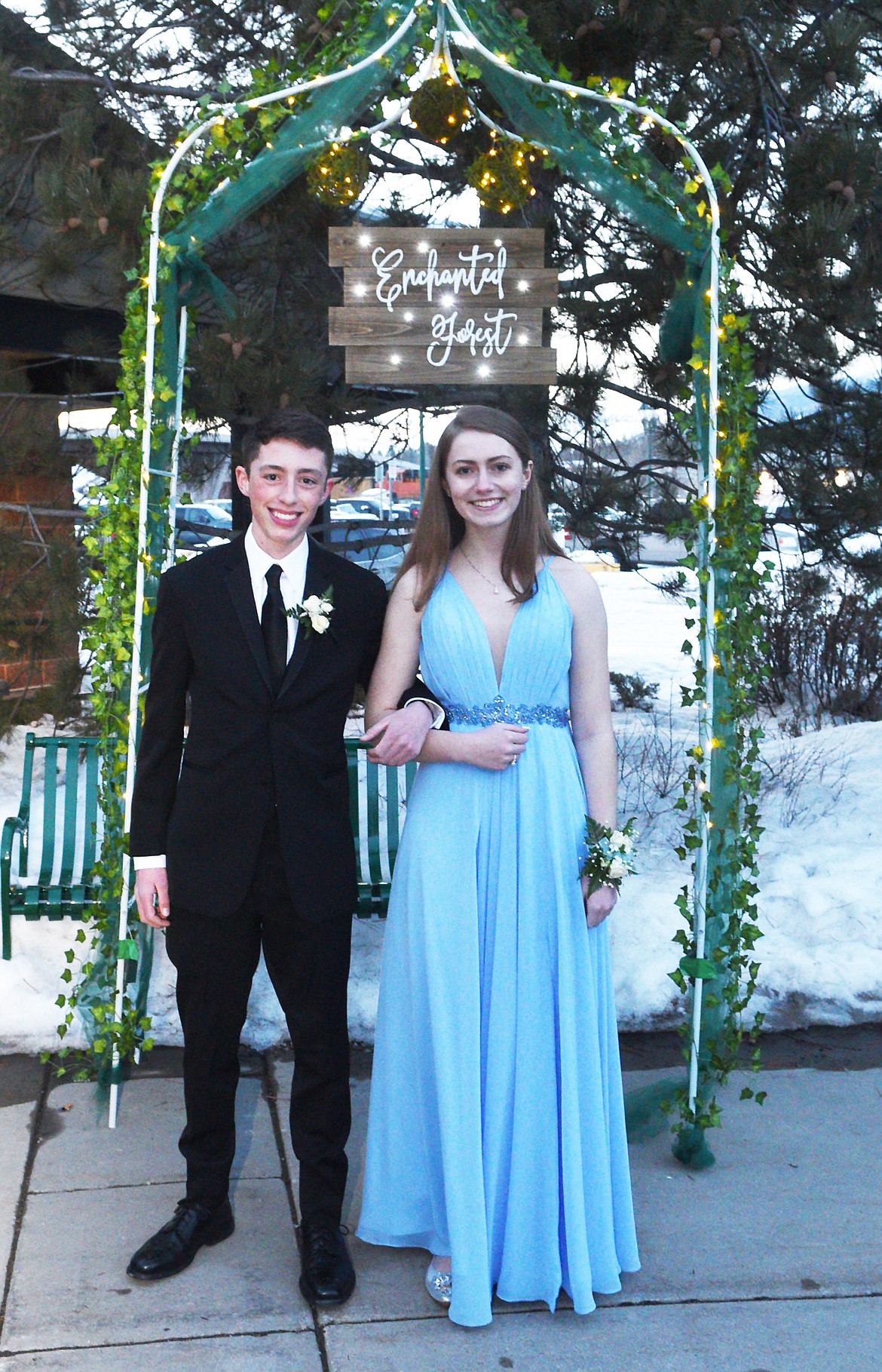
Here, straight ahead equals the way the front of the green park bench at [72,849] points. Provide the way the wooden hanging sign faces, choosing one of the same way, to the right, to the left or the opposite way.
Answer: the same way

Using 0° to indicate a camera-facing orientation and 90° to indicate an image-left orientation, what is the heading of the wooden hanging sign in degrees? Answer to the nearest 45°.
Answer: approximately 0°

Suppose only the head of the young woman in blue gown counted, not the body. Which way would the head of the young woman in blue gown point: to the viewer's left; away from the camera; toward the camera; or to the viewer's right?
toward the camera

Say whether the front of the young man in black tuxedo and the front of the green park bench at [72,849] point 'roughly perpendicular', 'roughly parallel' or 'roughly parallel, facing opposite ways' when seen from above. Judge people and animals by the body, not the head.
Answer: roughly parallel

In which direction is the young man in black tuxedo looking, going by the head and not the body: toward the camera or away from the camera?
toward the camera

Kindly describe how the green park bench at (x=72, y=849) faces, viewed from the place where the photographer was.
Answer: facing the viewer

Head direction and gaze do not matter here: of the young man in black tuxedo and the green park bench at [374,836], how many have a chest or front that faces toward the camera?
2

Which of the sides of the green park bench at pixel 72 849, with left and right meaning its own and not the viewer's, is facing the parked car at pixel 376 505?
back

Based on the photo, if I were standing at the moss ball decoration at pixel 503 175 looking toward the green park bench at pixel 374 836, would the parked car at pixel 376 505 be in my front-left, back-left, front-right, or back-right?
front-right
